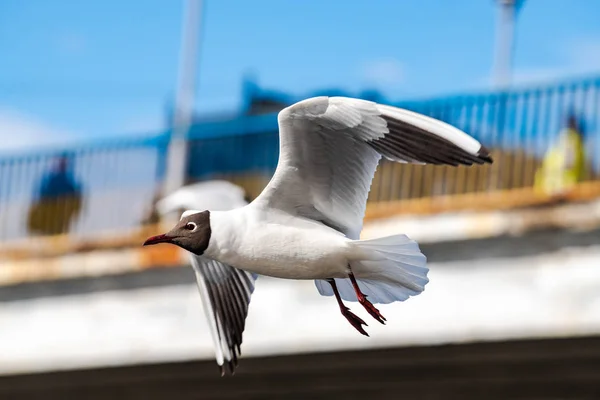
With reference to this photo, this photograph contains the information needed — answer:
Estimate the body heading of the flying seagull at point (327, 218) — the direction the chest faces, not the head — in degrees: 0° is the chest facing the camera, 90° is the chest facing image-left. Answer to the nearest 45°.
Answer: approximately 90°

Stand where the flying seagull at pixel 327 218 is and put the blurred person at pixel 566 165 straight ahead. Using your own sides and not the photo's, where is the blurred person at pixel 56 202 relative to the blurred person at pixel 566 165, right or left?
left

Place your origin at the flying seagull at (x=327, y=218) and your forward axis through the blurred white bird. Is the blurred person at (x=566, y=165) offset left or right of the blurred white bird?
right

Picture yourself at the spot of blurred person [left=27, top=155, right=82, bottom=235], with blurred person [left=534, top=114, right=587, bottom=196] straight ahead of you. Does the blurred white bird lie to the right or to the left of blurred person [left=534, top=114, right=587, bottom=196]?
right

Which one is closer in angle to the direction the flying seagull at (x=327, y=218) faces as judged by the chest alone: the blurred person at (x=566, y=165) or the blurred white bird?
the blurred white bird
